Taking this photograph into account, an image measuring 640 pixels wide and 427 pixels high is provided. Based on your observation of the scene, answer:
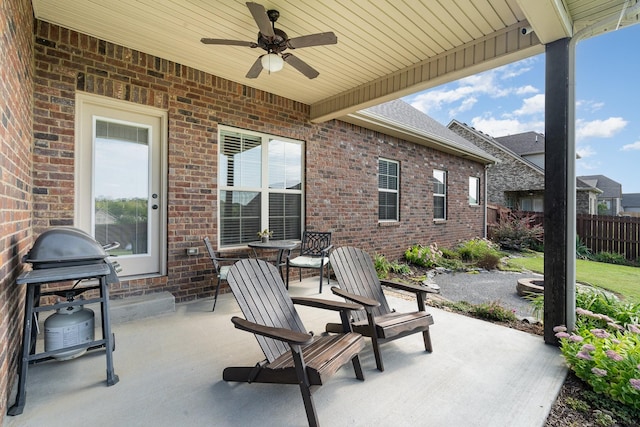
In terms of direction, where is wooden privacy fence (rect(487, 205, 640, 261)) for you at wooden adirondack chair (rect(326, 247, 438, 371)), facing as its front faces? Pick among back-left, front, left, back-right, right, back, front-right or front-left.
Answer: left

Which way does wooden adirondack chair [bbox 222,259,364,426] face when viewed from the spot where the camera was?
facing the viewer and to the right of the viewer

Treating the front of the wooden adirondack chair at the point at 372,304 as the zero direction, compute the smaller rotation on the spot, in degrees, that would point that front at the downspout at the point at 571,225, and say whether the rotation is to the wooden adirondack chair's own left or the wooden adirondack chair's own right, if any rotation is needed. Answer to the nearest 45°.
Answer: approximately 45° to the wooden adirondack chair's own left

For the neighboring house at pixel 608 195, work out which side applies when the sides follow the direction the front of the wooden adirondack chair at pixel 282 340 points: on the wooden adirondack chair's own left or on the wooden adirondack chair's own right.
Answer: on the wooden adirondack chair's own left

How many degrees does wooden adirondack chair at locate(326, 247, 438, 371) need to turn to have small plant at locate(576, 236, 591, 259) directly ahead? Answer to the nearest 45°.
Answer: approximately 90° to its left

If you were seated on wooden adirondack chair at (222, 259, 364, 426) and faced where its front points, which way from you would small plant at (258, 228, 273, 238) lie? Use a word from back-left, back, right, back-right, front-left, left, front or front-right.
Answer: back-left

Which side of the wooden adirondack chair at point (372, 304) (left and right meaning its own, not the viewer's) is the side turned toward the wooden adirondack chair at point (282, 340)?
right

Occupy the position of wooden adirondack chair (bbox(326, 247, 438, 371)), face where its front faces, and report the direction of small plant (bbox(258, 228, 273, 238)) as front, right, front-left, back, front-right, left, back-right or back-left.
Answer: back

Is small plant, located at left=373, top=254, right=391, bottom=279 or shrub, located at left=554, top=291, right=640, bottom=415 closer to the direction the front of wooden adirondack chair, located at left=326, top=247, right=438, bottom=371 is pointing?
the shrub

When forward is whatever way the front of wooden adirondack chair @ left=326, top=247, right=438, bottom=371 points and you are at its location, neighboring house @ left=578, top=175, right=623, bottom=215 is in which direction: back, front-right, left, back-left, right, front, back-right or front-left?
left

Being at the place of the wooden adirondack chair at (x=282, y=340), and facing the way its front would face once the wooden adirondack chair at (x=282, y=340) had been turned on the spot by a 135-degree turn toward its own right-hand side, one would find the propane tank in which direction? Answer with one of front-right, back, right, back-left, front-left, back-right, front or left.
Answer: front

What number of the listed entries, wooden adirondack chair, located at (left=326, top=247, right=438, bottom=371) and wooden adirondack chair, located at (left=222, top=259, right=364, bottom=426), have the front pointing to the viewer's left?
0

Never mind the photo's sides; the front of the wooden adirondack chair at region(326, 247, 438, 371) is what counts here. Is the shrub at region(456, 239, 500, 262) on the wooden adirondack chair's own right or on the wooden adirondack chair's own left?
on the wooden adirondack chair's own left

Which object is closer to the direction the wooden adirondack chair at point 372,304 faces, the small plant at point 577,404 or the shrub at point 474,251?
the small plant

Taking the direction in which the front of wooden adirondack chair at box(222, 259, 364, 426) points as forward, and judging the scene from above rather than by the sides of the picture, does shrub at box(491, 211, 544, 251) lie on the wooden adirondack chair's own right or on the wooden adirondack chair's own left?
on the wooden adirondack chair's own left

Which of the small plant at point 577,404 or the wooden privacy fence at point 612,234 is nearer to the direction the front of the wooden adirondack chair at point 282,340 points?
the small plant

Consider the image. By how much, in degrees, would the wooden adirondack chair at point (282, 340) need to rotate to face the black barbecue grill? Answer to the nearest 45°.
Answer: approximately 135° to its right

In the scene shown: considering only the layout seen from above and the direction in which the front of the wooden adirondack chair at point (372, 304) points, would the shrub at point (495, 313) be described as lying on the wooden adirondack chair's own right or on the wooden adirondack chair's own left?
on the wooden adirondack chair's own left
